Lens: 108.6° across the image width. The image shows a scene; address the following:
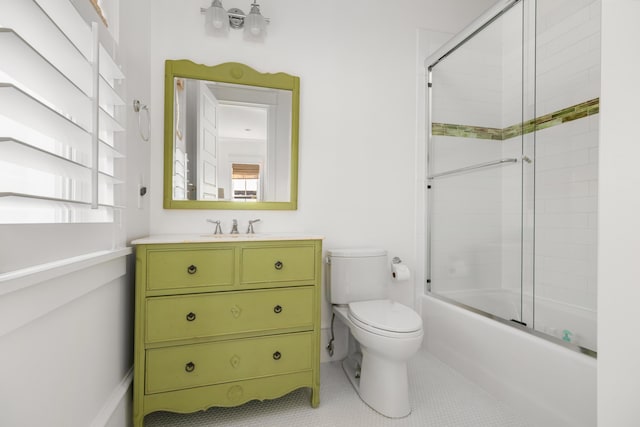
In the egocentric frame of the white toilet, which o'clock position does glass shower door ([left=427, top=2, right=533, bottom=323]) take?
The glass shower door is roughly at 9 o'clock from the white toilet.

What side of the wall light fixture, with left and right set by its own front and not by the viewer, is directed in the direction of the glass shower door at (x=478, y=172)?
left

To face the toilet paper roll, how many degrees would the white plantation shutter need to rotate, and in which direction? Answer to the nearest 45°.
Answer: approximately 45° to its left

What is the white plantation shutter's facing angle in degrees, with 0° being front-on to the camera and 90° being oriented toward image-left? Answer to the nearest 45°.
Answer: approximately 315°

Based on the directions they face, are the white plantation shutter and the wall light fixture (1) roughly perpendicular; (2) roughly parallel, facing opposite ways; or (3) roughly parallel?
roughly perpendicular

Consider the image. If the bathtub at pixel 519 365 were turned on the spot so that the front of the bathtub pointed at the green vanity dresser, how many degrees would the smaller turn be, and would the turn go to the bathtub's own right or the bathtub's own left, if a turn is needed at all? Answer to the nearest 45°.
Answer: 0° — it already faces it
